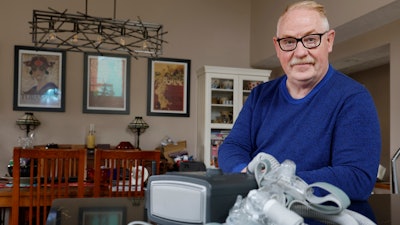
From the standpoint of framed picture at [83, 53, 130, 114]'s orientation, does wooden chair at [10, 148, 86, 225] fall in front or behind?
in front

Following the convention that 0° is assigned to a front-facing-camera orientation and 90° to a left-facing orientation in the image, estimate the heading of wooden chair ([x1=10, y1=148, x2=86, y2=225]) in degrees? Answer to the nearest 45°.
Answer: approximately 180°

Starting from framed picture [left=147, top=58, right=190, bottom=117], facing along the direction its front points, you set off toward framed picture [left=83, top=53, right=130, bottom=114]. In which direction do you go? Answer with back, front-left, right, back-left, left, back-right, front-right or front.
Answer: right

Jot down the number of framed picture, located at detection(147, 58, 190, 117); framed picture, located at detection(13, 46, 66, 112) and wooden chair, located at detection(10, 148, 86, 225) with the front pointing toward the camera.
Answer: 2

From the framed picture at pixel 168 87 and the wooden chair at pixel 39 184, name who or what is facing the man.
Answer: the framed picture

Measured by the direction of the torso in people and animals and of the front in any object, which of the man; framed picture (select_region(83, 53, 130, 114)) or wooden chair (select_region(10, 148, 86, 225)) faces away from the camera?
the wooden chair

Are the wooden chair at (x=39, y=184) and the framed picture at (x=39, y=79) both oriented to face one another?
yes

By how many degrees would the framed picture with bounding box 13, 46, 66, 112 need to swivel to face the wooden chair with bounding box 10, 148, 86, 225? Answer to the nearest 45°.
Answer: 0° — it already faces it

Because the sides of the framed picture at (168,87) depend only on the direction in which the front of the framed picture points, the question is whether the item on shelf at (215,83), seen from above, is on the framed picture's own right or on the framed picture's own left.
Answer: on the framed picture's own left

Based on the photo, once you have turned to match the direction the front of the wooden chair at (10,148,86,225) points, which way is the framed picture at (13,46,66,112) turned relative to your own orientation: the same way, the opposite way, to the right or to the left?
the opposite way

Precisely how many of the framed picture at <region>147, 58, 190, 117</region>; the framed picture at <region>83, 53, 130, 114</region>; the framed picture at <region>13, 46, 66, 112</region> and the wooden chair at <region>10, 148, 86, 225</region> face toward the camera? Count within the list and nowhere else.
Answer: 3
